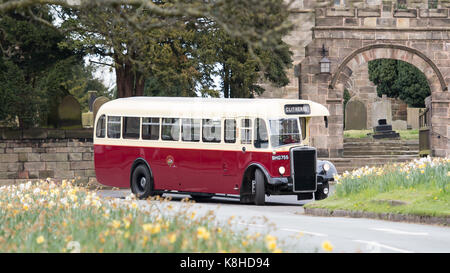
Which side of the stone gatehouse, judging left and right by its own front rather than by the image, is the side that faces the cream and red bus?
front

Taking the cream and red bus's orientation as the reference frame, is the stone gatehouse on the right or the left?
on its left

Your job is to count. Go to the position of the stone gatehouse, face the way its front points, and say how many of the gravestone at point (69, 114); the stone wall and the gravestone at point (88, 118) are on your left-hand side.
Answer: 0

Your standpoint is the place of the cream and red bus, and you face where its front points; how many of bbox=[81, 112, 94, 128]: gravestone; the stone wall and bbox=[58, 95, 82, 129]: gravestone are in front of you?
0

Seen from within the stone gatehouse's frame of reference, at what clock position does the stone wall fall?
The stone wall is roughly at 2 o'clock from the stone gatehouse.

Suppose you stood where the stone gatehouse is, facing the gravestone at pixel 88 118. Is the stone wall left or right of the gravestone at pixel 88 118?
left

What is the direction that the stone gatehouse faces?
toward the camera

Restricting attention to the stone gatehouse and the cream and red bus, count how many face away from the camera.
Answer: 0

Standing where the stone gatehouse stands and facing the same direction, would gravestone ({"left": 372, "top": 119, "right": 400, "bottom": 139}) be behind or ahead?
behind

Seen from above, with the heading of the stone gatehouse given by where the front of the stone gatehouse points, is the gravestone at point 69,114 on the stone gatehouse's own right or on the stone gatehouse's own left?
on the stone gatehouse's own right
